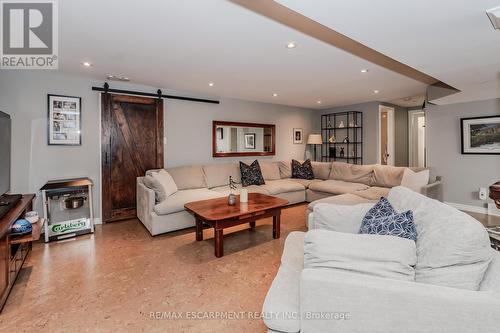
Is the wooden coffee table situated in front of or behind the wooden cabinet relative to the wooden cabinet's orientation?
in front

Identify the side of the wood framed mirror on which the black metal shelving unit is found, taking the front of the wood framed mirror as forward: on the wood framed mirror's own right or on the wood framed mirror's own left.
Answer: on the wood framed mirror's own left

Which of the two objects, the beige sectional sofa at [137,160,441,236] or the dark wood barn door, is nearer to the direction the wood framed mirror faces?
the beige sectional sofa

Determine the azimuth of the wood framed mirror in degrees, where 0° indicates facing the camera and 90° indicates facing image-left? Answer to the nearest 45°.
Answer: approximately 315°

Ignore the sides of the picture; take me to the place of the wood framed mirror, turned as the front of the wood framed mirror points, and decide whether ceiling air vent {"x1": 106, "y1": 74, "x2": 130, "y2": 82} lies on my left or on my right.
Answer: on my right

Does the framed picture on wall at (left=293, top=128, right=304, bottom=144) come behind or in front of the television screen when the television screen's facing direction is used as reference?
in front

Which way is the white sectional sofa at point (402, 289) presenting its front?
to the viewer's left

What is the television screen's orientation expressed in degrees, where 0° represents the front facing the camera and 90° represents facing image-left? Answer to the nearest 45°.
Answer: approximately 270°

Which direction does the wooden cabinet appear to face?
to the viewer's right

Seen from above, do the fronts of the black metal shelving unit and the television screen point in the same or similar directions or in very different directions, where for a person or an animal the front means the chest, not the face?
very different directions
